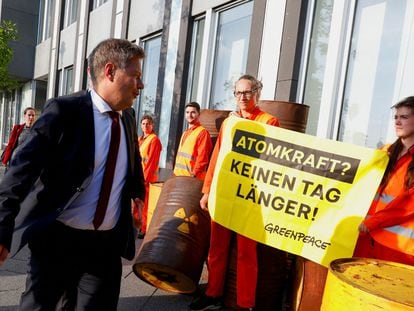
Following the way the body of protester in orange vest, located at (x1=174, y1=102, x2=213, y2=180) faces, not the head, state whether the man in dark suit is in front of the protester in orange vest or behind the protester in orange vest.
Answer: in front

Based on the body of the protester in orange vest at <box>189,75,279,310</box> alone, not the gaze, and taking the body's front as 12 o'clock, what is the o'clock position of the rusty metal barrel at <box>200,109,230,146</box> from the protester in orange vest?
The rusty metal barrel is roughly at 4 o'clock from the protester in orange vest.

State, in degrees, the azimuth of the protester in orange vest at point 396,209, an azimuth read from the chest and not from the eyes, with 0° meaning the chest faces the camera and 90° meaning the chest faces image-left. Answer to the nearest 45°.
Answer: approximately 45°

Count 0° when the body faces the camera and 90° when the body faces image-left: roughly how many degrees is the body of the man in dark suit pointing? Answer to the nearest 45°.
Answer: approximately 315°

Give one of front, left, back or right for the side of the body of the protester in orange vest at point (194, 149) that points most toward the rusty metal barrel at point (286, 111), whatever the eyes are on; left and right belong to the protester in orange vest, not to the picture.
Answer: left

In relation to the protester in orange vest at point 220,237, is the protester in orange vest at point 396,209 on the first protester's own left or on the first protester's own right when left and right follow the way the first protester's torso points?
on the first protester's own left

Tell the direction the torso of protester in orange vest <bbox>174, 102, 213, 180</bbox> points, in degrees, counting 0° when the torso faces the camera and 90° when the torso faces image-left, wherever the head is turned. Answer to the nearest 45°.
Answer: approximately 45°

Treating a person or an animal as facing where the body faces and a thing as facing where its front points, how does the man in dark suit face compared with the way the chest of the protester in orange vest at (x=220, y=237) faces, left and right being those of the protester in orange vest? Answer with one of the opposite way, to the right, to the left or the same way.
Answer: to the left

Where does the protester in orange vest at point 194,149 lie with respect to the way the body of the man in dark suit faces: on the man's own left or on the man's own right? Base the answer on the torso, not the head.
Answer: on the man's own left

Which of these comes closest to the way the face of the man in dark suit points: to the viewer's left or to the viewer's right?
to the viewer's right

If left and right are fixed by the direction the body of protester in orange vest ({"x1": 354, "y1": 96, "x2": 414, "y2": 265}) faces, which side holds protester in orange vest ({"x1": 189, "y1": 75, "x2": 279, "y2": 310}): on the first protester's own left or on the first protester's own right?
on the first protester's own right
